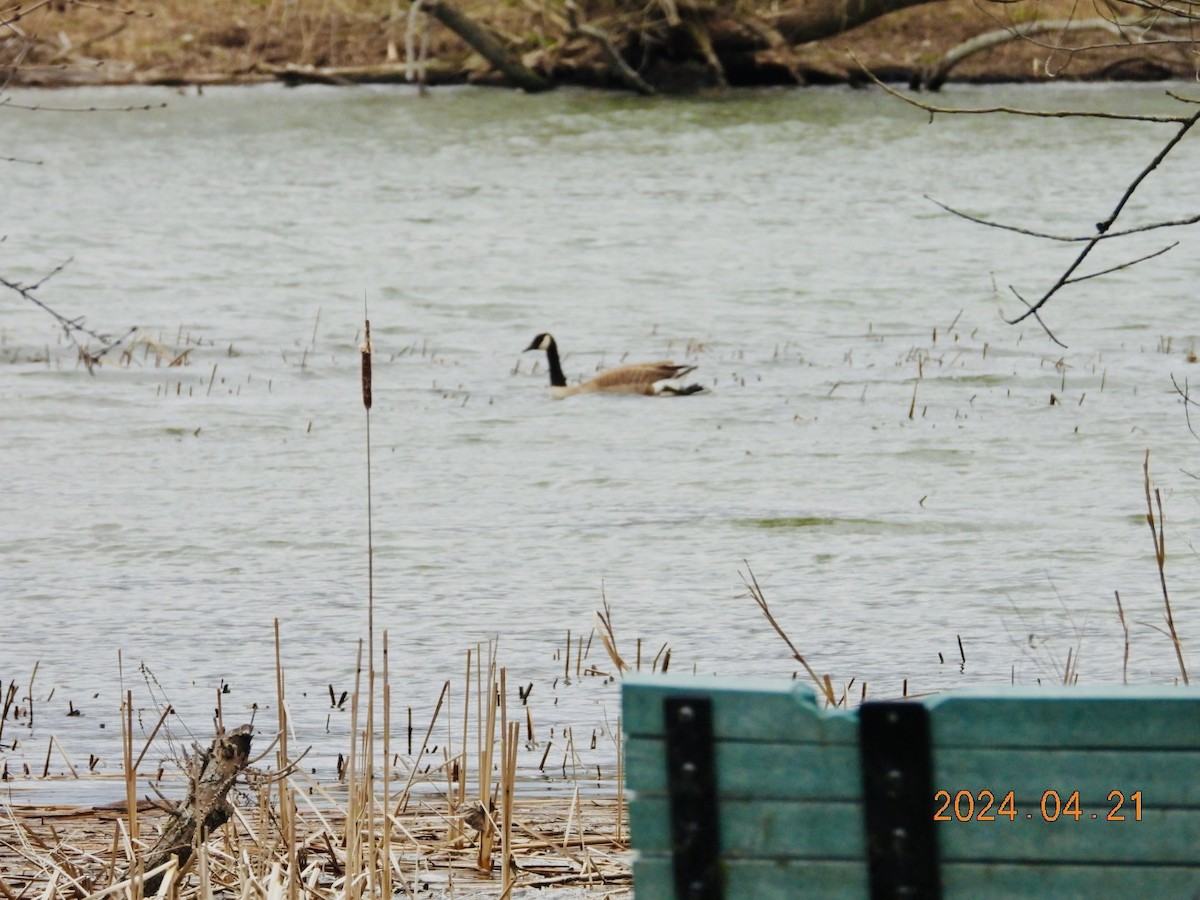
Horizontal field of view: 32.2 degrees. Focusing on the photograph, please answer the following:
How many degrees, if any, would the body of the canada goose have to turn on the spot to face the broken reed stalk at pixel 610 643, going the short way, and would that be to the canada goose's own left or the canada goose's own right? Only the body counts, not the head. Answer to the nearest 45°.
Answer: approximately 90° to the canada goose's own left

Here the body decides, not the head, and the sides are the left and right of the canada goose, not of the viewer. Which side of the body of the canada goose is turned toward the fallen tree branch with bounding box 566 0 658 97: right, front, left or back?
right

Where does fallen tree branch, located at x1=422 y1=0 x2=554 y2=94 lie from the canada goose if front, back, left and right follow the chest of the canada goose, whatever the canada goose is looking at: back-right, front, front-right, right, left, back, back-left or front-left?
right

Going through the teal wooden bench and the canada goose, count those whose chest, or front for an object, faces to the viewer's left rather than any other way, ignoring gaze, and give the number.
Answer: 1

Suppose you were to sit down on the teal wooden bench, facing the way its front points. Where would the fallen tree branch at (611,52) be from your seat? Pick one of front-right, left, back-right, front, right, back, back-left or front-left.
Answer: front

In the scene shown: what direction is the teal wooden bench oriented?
away from the camera

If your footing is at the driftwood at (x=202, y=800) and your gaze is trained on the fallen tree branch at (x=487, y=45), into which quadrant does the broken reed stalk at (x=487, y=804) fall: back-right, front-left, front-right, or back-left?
front-right

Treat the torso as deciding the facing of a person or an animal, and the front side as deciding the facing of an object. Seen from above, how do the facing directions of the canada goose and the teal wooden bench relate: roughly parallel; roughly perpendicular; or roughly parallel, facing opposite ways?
roughly perpendicular

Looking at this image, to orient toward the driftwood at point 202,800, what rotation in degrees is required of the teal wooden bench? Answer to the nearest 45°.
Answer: approximately 45° to its left

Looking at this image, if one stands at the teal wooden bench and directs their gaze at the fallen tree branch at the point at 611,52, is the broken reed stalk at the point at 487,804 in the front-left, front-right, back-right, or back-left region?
front-left

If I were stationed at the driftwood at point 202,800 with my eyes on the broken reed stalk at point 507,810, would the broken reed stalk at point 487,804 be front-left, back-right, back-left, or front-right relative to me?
front-left

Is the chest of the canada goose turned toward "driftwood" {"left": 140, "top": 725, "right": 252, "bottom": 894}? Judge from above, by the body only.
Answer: no

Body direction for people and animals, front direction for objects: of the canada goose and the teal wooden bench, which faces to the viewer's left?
the canada goose

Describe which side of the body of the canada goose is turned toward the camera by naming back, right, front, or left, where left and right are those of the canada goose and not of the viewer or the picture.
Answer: left
